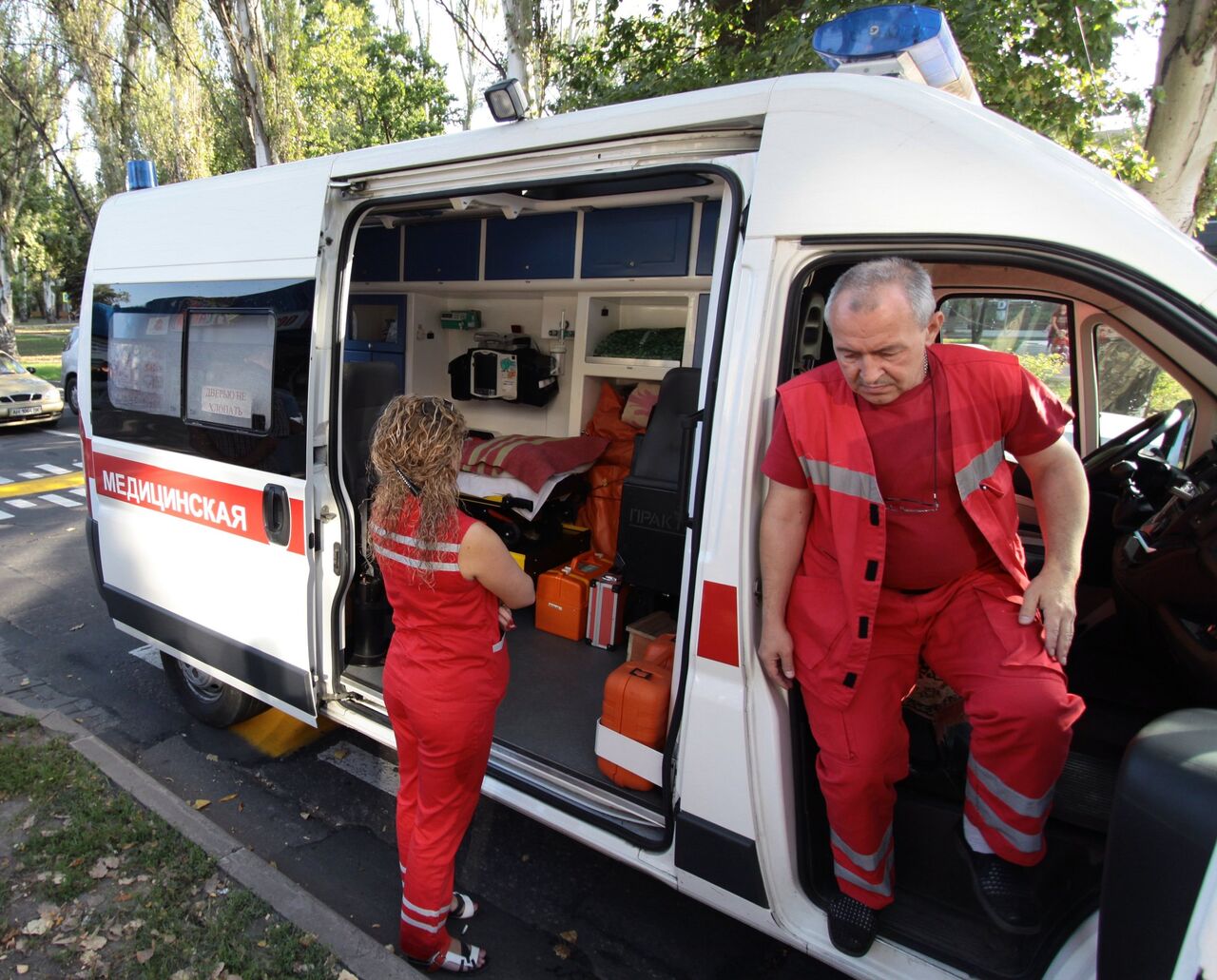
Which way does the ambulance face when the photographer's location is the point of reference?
facing the viewer and to the right of the viewer

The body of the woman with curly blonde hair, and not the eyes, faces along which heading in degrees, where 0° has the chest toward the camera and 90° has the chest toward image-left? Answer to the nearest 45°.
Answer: approximately 225°

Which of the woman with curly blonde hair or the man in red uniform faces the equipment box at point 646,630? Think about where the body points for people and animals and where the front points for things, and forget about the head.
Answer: the woman with curly blonde hair

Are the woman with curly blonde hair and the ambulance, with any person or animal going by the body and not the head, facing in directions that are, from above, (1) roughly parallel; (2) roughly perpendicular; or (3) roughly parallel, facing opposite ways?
roughly perpendicular

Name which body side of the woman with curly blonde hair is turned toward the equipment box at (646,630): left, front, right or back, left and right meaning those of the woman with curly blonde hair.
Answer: front

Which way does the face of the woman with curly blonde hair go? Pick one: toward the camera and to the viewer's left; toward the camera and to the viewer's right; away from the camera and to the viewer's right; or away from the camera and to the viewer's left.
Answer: away from the camera and to the viewer's right

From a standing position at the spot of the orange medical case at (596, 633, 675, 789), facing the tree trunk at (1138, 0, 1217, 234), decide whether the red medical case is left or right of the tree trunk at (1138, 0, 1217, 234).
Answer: left

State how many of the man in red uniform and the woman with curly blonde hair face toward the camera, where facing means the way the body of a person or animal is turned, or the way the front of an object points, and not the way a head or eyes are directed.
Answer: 1

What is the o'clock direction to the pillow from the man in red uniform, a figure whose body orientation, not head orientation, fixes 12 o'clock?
The pillow is roughly at 5 o'clock from the man in red uniform.

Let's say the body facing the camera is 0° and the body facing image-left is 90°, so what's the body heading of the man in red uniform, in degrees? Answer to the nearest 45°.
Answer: approximately 0°
